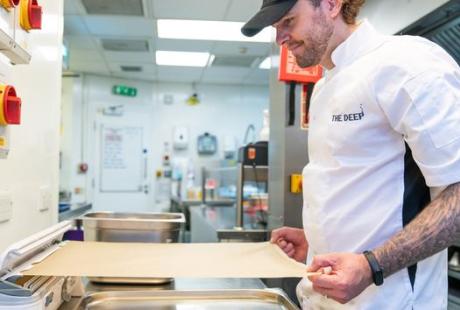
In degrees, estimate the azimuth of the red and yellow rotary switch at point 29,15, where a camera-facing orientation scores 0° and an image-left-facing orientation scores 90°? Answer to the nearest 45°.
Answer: approximately 270°

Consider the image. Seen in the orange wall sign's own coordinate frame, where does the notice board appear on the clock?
The notice board is roughly at 5 o'clock from the orange wall sign.

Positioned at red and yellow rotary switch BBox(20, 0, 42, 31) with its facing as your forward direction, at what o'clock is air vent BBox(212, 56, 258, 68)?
The air vent is roughly at 10 o'clock from the red and yellow rotary switch.

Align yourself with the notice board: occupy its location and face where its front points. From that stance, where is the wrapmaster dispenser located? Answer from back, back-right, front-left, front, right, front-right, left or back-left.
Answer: front

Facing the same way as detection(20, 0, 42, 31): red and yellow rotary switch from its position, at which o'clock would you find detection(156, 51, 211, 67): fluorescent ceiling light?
The fluorescent ceiling light is roughly at 10 o'clock from the red and yellow rotary switch.

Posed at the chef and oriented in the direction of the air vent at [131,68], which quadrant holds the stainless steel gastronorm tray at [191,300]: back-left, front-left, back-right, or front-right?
front-left

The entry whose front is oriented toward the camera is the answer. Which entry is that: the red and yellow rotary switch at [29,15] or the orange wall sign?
the orange wall sign

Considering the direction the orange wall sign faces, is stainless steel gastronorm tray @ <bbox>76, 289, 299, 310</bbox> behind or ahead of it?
ahead

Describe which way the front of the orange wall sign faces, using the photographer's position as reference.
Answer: facing the viewer

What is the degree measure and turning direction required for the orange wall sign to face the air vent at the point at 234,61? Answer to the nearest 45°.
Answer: approximately 180°

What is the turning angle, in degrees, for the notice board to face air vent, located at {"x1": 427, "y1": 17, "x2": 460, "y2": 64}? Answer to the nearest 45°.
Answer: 0° — it already faces it

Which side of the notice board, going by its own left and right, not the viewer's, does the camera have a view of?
front

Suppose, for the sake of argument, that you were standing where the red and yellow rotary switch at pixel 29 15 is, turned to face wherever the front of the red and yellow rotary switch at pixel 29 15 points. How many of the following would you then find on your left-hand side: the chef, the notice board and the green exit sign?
2
